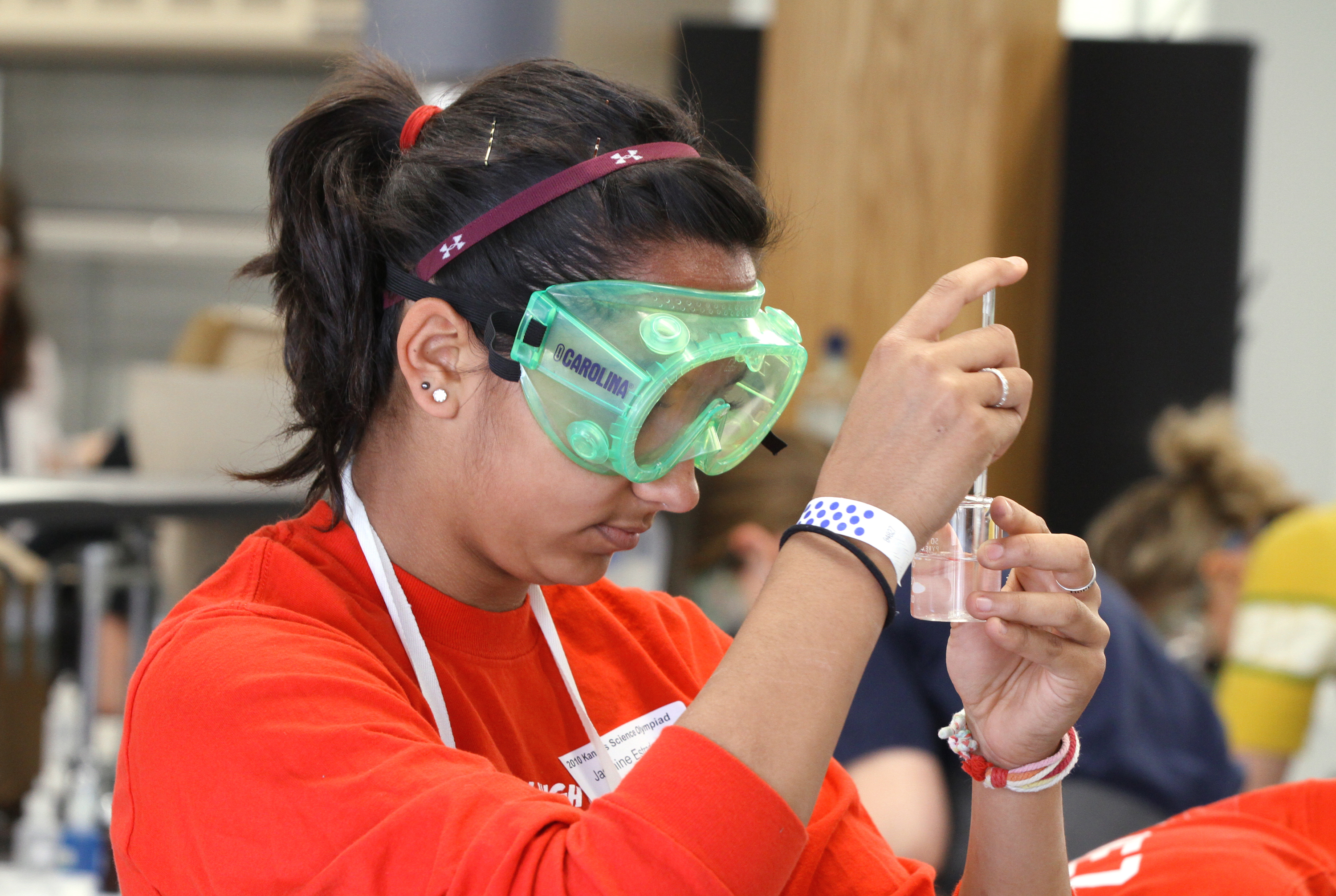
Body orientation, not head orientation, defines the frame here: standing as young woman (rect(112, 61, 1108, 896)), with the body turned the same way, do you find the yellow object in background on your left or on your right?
on your left

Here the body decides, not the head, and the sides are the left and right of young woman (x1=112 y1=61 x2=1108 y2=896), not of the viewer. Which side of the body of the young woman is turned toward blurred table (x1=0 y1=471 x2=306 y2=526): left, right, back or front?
back

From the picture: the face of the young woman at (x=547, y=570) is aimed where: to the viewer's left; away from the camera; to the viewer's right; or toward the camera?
to the viewer's right

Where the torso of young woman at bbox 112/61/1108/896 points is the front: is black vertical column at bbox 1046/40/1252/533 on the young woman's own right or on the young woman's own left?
on the young woman's own left

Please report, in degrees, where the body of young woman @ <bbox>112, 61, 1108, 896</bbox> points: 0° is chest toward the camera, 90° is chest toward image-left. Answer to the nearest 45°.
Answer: approximately 315°

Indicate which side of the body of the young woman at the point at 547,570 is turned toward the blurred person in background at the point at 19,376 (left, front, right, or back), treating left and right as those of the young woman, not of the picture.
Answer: back
